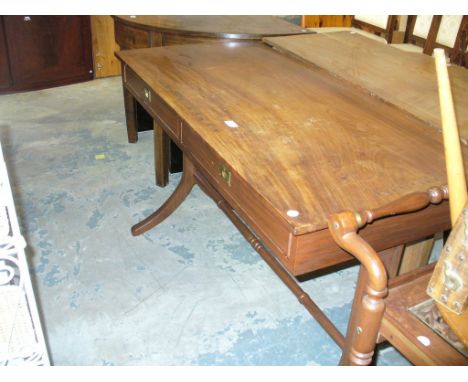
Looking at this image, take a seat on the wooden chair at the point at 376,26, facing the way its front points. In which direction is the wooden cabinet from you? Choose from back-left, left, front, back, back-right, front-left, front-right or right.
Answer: front-right

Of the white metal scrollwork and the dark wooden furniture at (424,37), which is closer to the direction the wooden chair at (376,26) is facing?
the white metal scrollwork

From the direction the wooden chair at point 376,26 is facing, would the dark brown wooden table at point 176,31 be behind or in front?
in front

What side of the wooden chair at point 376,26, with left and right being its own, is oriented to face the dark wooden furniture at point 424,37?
left

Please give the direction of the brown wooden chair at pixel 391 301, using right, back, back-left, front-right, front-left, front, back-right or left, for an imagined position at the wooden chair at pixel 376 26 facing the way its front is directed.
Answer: front-left

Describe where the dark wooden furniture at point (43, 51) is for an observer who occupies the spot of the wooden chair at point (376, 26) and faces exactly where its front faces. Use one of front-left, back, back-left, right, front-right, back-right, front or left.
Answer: front-right

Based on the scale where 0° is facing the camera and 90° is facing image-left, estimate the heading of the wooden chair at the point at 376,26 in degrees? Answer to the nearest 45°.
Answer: approximately 45°
